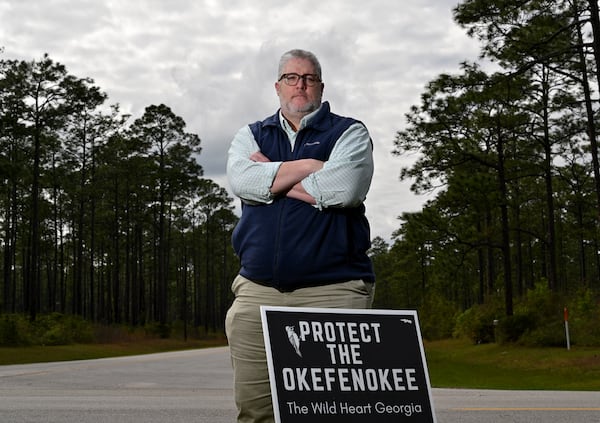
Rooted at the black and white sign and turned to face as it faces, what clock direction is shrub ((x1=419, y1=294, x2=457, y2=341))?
The shrub is roughly at 6 o'clock from the black and white sign.

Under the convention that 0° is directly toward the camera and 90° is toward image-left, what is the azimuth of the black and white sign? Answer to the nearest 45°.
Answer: approximately 0°

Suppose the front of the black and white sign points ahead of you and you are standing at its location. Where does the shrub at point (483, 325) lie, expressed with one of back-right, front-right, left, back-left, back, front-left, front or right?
back

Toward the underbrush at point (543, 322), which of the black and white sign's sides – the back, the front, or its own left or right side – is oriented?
back

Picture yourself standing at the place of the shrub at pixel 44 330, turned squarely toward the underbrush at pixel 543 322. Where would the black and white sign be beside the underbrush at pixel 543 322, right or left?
right

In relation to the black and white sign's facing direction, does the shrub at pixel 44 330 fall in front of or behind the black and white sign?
behind
